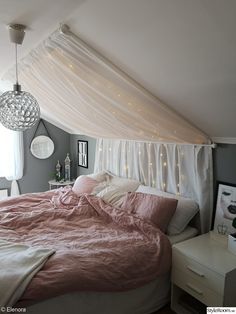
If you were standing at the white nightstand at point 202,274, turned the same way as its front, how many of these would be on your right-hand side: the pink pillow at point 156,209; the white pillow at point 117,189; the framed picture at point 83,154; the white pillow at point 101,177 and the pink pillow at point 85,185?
5

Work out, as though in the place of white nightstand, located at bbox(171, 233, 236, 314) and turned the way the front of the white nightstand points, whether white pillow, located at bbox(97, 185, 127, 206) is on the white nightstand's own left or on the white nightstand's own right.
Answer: on the white nightstand's own right

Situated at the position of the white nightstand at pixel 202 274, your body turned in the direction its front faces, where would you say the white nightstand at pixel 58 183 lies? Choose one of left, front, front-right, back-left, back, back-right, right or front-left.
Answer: right

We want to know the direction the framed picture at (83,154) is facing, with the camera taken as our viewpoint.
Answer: facing the viewer and to the left of the viewer

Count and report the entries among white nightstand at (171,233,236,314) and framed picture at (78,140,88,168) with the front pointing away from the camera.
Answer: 0

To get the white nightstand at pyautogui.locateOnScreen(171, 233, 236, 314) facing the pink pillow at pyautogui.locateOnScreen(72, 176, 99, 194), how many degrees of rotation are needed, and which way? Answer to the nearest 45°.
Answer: approximately 90° to its right

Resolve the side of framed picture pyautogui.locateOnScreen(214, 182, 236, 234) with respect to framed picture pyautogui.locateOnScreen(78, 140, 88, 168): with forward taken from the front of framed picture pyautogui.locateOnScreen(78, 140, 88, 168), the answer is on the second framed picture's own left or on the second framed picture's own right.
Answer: on the second framed picture's own left

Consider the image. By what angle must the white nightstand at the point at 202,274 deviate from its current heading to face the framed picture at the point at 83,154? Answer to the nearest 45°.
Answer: approximately 90° to its right

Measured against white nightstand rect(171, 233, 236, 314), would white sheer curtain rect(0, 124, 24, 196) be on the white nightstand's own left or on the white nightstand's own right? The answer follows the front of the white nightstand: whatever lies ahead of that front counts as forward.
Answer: on the white nightstand's own right

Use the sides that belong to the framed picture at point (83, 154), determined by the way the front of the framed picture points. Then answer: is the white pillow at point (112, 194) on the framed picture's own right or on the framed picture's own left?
on the framed picture's own left

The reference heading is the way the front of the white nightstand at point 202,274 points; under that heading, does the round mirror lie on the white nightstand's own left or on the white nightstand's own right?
on the white nightstand's own right

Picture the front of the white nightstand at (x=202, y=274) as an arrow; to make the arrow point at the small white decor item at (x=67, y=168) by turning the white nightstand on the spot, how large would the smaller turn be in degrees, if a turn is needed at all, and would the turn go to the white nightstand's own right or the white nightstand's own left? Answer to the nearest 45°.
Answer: approximately 90° to the white nightstand's own right
